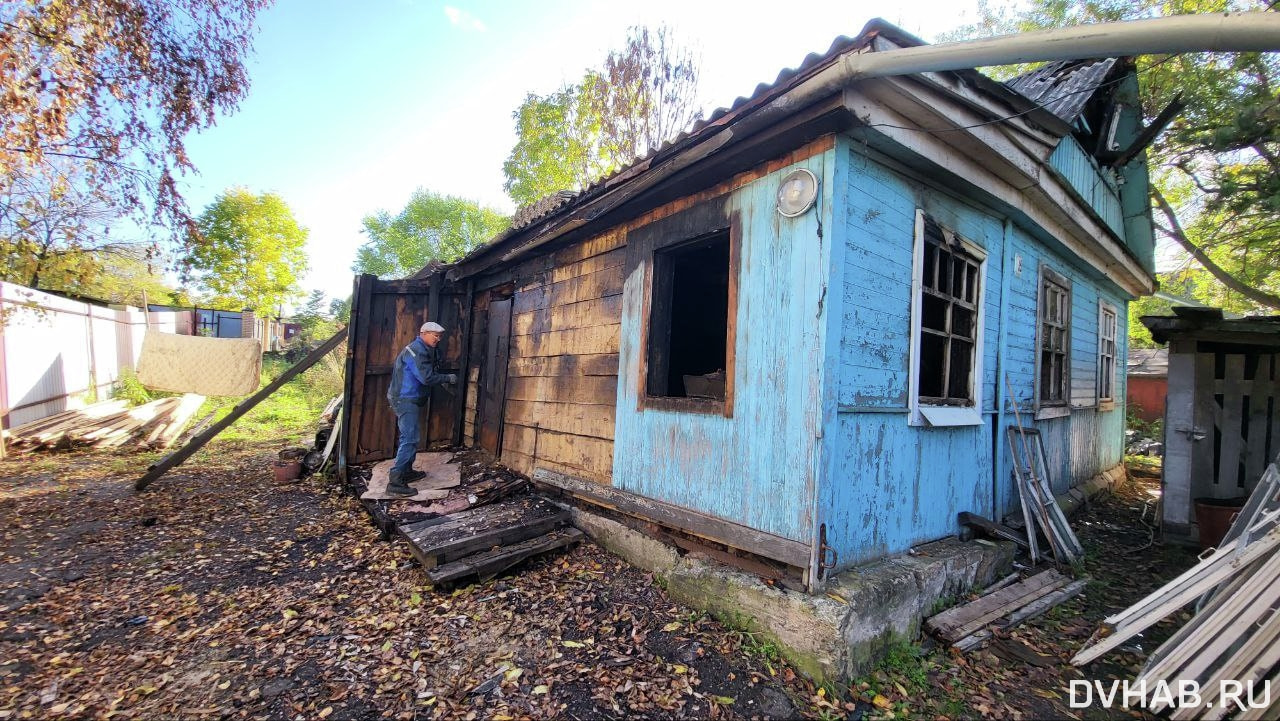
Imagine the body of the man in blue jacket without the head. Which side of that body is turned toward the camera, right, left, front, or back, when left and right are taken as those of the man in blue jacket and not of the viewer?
right

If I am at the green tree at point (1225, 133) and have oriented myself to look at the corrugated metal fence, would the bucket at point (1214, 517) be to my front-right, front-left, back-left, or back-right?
front-left

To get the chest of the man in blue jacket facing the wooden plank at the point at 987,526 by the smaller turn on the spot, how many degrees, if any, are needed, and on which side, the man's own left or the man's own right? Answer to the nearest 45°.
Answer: approximately 45° to the man's own right

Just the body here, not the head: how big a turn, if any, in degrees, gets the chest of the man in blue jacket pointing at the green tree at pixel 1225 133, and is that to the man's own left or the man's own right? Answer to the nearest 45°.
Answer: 0° — they already face it

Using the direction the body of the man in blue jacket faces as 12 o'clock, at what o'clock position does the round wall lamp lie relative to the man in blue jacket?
The round wall lamp is roughly at 2 o'clock from the man in blue jacket.

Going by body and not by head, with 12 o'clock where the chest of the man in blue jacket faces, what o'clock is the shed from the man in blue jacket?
The shed is roughly at 1 o'clock from the man in blue jacket.

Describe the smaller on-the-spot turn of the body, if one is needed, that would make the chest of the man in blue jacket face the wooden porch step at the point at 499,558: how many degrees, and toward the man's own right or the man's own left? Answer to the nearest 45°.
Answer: approximately 90° to the man's own right

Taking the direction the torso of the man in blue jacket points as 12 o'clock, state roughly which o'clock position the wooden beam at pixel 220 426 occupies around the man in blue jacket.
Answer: The wooden beam is roughly at 7 o'clock from the man in blue jacket.

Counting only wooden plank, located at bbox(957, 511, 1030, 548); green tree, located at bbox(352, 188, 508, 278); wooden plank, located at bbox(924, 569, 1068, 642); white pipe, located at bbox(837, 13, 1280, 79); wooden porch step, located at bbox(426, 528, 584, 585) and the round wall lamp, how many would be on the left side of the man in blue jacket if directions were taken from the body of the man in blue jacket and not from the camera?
1

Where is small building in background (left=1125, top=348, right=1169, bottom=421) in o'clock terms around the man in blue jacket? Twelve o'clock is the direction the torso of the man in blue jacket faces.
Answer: The small building in background is roughly at 12 o'clock from the man in blue jacket.

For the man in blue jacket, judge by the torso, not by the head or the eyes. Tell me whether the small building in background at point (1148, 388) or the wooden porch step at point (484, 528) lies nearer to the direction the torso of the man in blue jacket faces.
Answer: the small building in background

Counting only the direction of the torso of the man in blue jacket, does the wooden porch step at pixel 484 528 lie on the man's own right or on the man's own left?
on the man's own right

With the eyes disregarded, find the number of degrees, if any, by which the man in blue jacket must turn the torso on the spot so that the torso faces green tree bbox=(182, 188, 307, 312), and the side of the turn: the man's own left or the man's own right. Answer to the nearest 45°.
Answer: approximately 90° to the man's own left
